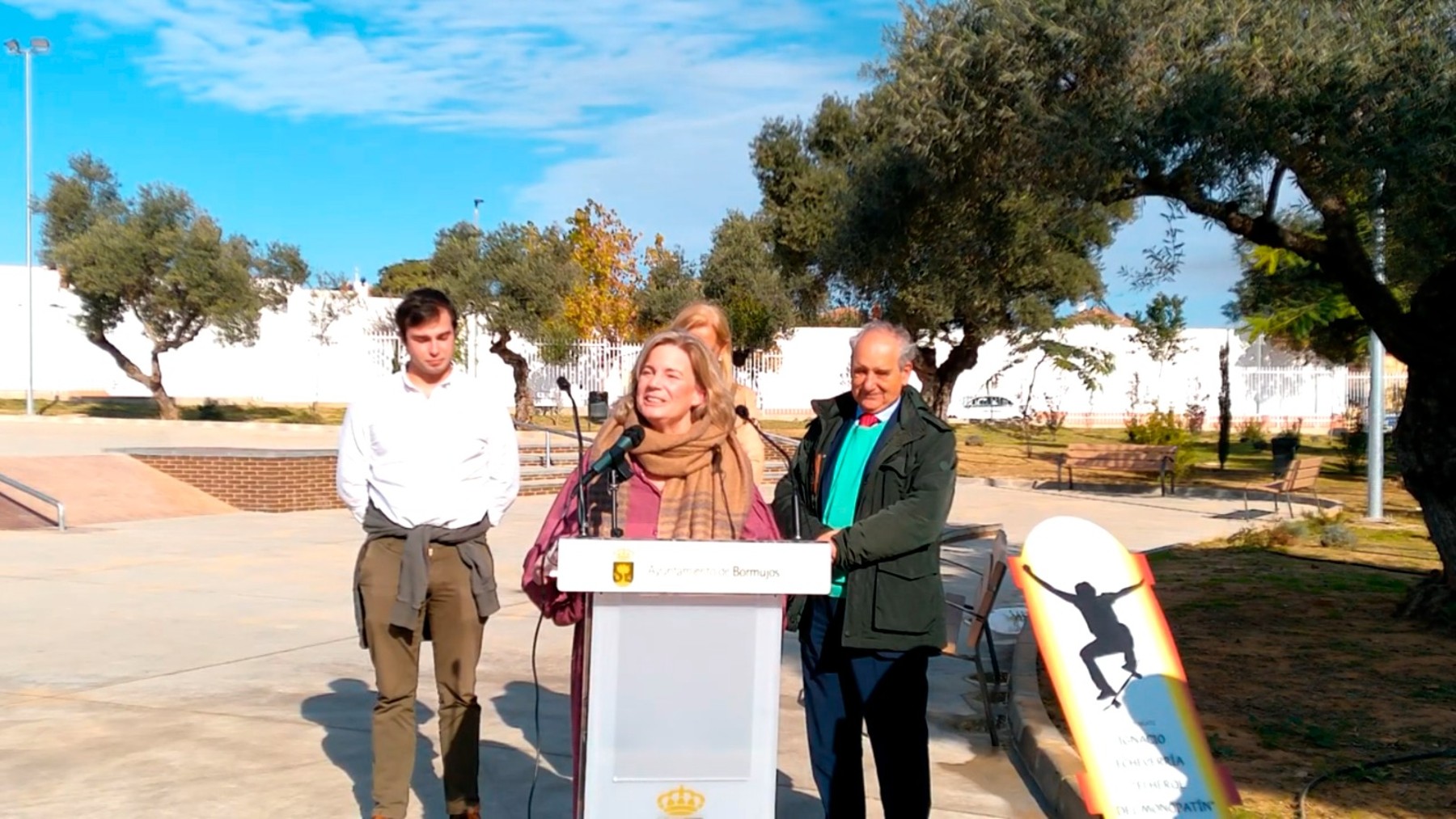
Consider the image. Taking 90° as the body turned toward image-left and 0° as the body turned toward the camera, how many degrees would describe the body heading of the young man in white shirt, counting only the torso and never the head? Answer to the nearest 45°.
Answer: approximately 0°

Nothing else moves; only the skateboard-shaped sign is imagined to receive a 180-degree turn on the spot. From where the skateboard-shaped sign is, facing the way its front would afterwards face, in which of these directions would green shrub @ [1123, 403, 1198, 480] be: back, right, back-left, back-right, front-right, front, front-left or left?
front

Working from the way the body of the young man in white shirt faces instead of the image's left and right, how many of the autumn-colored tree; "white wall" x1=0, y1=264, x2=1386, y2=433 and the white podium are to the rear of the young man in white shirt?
2

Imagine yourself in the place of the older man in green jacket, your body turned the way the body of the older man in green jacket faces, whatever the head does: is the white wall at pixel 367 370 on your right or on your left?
on your right

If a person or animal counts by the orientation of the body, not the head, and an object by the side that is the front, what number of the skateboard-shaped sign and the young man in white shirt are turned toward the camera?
2

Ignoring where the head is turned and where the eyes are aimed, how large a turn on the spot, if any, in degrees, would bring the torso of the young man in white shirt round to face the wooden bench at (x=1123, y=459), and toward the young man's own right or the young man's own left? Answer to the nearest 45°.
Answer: approximately 135° to the young man's own left

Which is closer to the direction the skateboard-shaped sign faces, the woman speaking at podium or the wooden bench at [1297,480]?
the woman speaking at podium

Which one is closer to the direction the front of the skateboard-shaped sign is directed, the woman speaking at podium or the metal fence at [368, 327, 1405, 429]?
the woman speaking at podium
